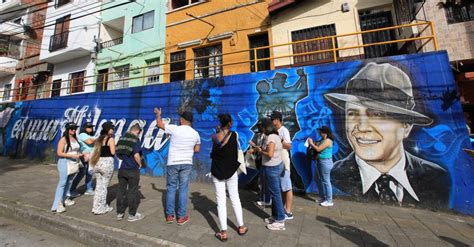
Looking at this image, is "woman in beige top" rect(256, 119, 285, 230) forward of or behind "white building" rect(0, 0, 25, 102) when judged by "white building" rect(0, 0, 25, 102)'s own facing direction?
forward

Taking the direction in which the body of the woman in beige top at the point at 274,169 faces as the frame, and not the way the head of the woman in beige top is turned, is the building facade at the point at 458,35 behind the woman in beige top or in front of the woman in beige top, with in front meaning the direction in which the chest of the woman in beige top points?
behind

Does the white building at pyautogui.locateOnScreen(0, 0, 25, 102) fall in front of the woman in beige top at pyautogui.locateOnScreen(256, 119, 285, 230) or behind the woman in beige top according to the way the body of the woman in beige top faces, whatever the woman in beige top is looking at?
in front

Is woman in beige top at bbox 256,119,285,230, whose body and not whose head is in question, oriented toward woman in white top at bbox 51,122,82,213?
yes

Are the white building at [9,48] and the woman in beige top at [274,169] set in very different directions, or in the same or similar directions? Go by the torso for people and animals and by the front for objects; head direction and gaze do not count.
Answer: very different directions

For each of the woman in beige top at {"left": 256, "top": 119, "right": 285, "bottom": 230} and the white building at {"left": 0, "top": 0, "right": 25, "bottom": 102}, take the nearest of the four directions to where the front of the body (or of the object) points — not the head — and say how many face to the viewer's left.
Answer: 1

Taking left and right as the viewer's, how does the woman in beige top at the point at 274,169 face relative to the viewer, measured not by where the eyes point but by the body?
facing to the left of the viewer

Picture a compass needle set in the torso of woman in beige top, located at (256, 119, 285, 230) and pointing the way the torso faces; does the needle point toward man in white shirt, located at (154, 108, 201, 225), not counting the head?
yes
